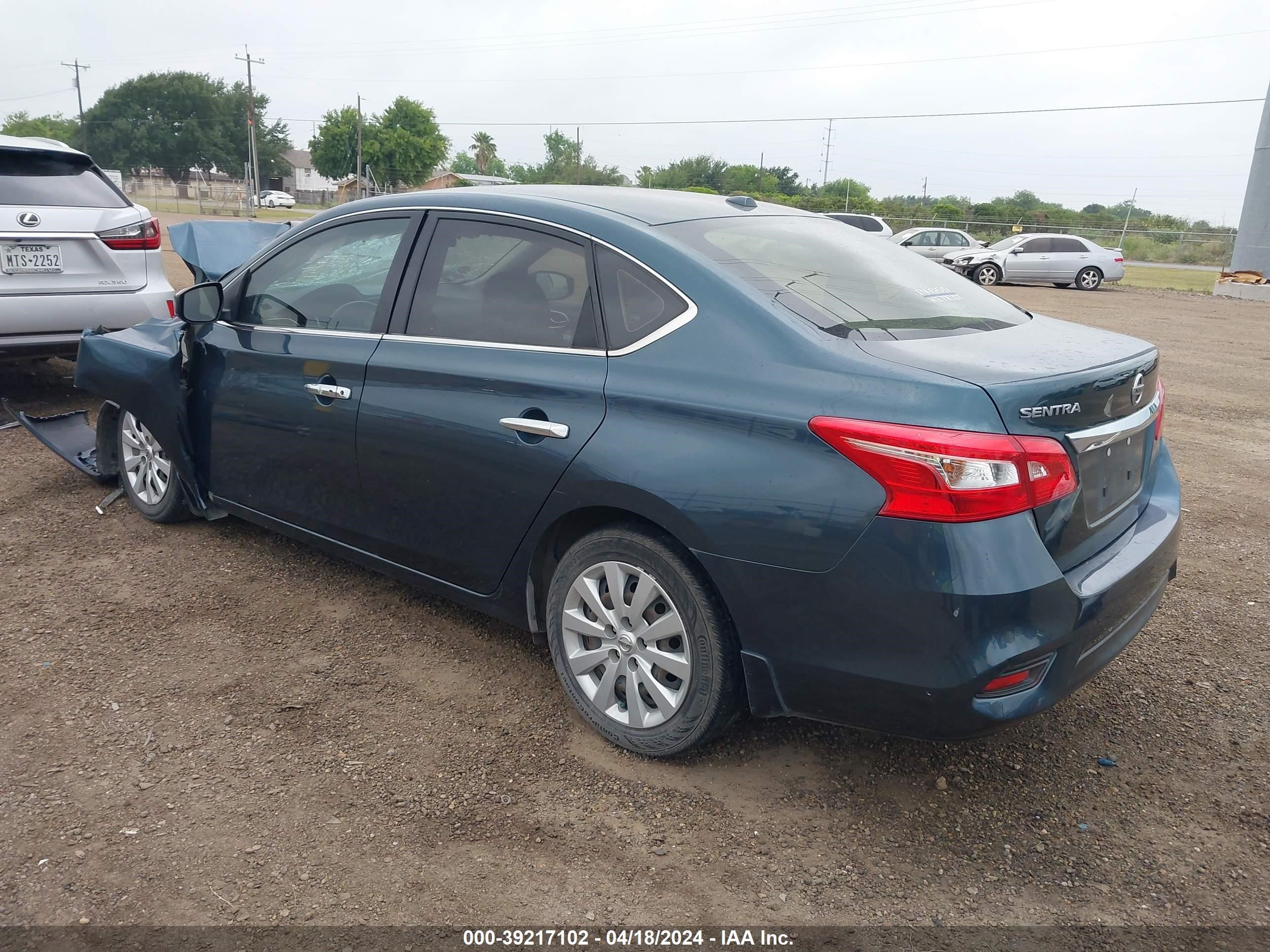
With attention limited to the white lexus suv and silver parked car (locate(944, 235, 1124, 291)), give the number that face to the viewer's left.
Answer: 1

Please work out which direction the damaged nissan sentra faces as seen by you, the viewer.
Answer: facing away from the viewer and to the left of the viewer

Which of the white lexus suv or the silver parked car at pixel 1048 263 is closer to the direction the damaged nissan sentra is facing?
the white lexus suv

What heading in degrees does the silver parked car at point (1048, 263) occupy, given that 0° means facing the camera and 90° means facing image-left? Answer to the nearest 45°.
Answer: approximately 90°

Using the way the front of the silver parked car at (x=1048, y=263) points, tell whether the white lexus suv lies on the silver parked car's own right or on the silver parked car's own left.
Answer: on the silver parked car's own left

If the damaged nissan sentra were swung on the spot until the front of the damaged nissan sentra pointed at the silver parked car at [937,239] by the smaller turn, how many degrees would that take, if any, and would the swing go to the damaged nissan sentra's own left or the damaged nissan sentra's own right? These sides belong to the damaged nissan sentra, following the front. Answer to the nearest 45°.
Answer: approximately 45° to the damaged nissan sentra's own right

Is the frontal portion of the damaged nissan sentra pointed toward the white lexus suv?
yes

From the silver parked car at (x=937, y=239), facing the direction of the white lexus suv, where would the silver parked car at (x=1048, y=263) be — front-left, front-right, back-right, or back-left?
front-left

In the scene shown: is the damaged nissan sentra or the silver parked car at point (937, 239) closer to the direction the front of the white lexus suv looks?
the silver parked car

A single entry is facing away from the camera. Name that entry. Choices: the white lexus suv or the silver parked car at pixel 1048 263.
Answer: the white lexus suv

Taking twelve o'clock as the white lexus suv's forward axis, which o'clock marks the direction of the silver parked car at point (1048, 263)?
The silver parked car is roughly at 2 o'clock from the white lexus suv.

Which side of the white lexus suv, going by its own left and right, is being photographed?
back

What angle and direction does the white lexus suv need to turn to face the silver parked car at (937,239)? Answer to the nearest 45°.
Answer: approximately 45° to its right
